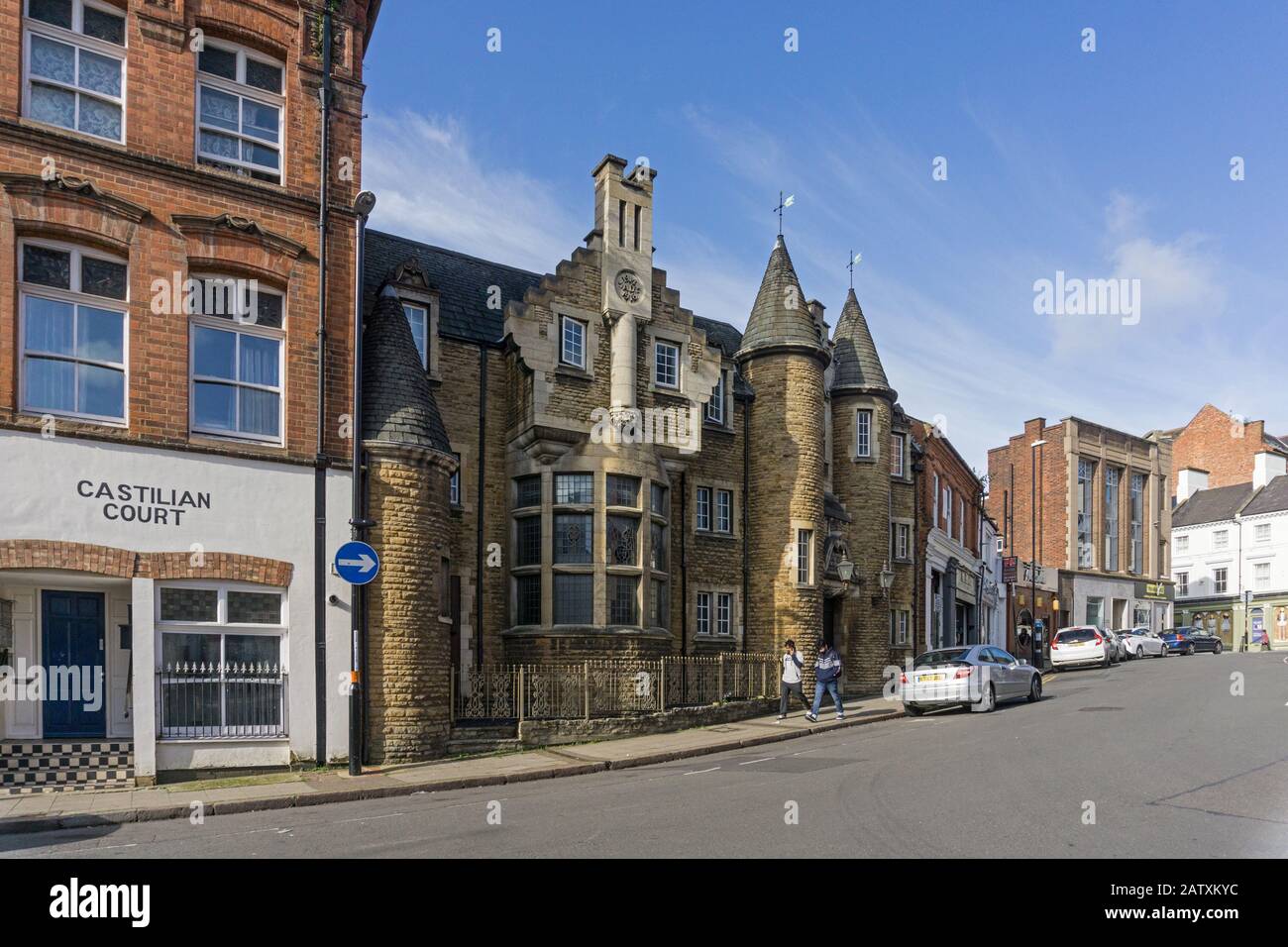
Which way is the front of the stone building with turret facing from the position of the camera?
facing the viewer and to the right of the viewer

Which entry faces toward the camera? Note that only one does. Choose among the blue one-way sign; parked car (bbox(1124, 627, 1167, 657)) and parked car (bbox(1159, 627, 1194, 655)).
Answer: the blue one-way sign

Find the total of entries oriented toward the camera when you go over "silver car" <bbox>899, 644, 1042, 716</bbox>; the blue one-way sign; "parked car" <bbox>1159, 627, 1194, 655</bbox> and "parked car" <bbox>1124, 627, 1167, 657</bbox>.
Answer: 1

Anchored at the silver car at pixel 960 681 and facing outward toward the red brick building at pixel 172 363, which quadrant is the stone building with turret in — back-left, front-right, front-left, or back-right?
front-right

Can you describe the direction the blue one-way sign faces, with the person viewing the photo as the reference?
facing the viewer

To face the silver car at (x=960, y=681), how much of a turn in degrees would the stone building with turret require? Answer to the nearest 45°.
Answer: approximately 45° to its left

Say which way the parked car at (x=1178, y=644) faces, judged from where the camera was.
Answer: facing away from the viewer and to the right of the viewer

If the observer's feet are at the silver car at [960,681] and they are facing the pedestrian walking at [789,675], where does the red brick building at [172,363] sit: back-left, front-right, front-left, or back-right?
front-left

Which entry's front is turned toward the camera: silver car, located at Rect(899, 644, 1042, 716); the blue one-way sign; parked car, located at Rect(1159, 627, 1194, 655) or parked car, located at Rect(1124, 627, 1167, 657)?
the blue one-way sign

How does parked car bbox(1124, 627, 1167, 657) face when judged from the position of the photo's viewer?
facing away from the viewer and to the right of the viewer
